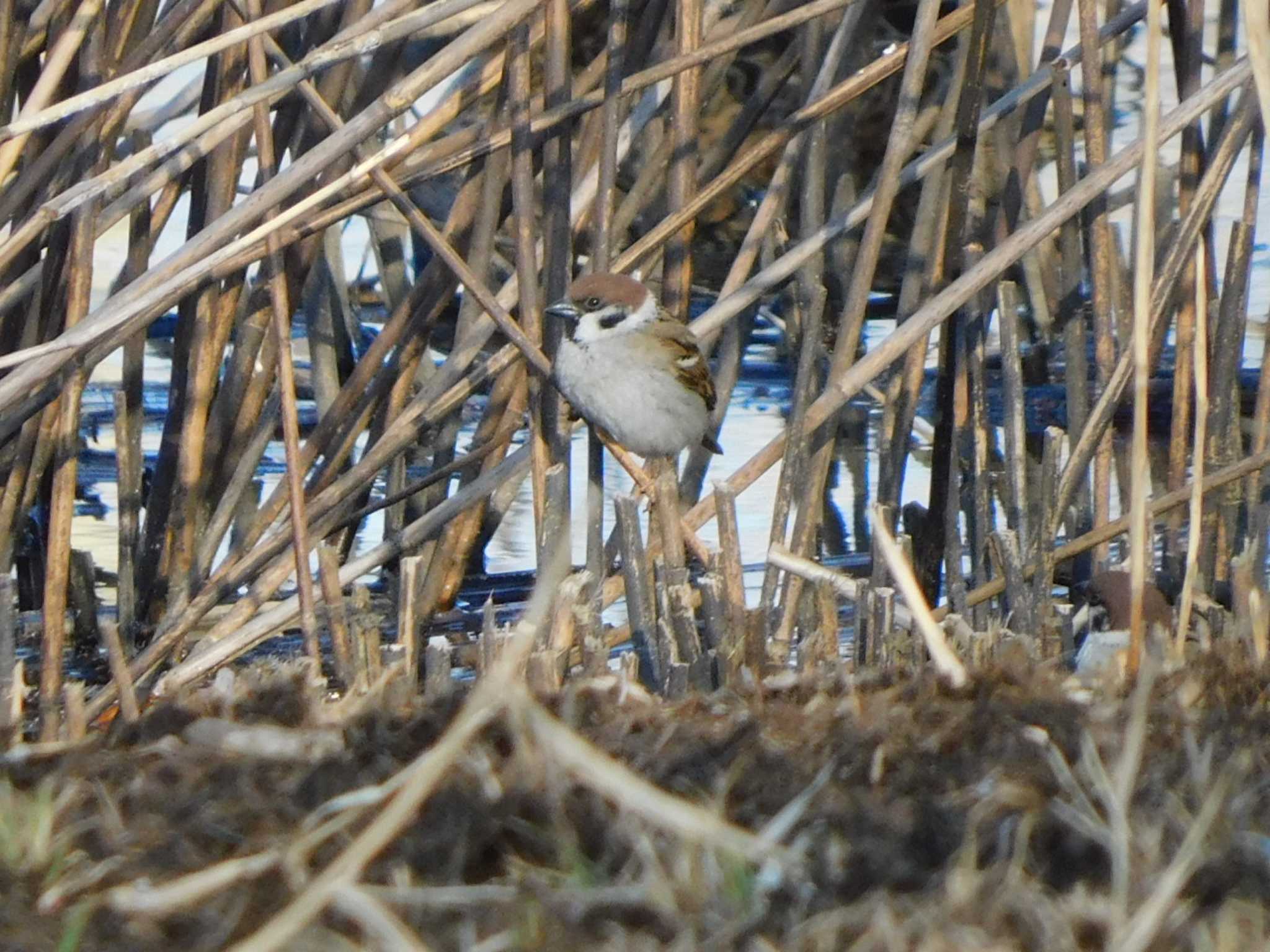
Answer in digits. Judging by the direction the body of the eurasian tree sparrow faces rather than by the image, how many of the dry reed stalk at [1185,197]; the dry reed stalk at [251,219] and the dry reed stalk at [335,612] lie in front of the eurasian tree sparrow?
2

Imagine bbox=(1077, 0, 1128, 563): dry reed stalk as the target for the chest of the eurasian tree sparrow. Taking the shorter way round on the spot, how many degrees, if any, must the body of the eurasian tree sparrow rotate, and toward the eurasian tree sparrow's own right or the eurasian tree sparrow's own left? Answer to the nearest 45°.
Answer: approximately 135° to the eurasian tree sparrow's own left

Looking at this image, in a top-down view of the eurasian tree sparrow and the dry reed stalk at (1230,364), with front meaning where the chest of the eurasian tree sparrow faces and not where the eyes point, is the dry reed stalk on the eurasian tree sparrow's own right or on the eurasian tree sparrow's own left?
on the eurasian tree sparrow's own left

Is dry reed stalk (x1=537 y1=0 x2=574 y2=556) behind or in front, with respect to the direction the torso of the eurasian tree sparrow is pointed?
in front

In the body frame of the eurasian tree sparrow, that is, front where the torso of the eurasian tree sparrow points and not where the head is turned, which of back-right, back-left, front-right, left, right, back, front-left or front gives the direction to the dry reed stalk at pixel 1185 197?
back-left

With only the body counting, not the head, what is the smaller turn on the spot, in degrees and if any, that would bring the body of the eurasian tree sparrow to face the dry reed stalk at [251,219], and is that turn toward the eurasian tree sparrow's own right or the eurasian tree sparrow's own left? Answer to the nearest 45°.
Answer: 0° — it already faces it

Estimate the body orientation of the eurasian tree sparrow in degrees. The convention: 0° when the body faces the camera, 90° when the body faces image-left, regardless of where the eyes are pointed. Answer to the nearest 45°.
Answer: approximately 45°
